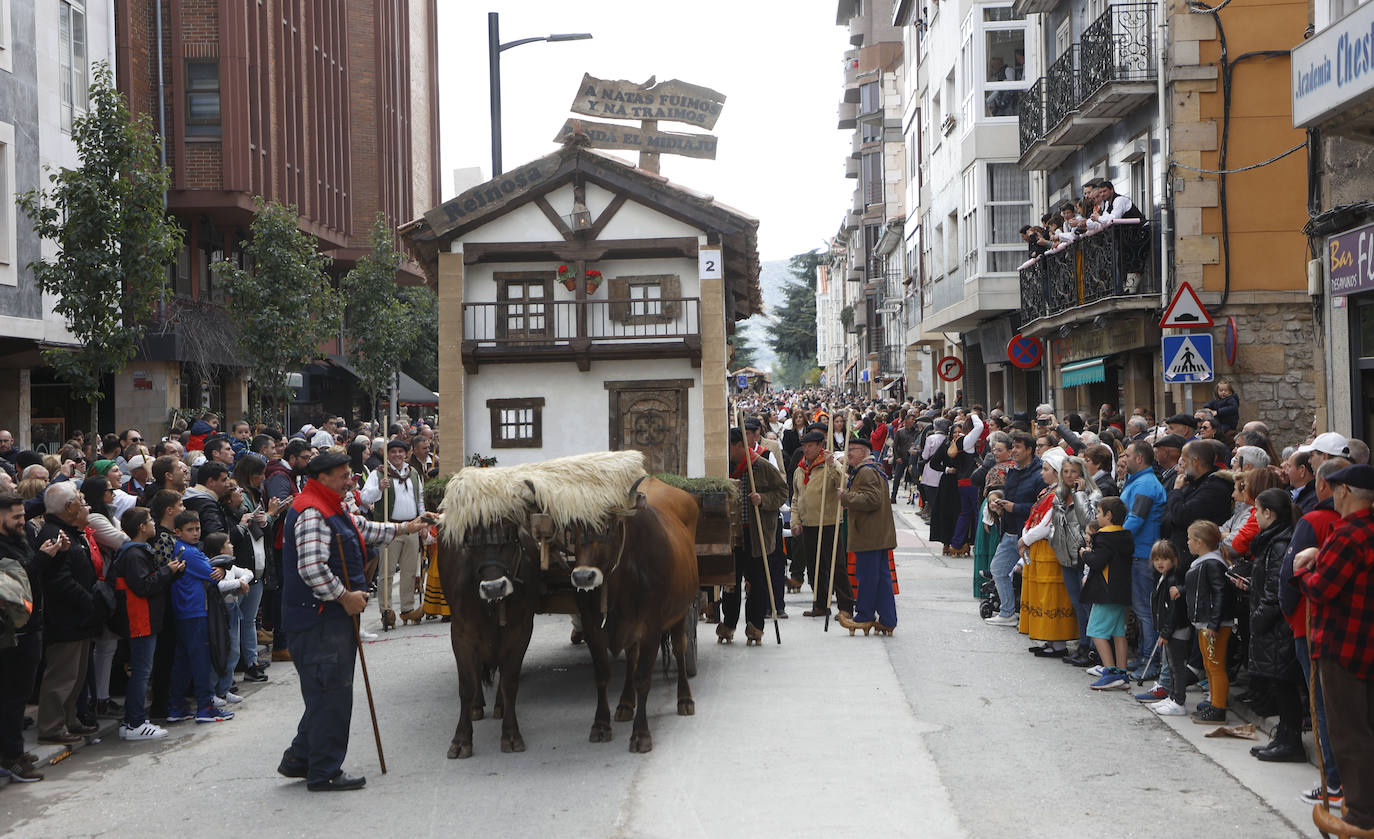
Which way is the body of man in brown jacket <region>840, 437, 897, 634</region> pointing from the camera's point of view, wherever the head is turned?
to the viewer's left

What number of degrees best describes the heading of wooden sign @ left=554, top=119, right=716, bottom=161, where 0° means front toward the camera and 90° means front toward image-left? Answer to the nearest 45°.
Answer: approximately 0°

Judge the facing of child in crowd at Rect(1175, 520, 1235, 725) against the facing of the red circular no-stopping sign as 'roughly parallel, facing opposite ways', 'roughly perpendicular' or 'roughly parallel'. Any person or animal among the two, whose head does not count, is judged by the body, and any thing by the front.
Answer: roughly perpendicular

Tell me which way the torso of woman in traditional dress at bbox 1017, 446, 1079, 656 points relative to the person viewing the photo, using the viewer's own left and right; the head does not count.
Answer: facing to the left of the viewer

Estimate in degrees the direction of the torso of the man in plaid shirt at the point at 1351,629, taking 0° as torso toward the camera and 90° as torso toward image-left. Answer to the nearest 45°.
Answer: approximately 90°

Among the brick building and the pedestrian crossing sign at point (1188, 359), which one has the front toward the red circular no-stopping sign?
the brick building

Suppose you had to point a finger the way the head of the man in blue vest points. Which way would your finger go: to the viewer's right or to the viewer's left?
to the viewer's right

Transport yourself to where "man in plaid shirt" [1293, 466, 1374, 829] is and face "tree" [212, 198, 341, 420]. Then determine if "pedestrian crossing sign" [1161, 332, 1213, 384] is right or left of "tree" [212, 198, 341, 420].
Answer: right

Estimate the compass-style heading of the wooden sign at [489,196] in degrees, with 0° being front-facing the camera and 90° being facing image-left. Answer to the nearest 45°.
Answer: approximately 0°

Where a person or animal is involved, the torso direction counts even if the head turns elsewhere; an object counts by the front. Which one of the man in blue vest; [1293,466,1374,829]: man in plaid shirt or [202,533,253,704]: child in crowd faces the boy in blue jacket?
the man in plaid shirt

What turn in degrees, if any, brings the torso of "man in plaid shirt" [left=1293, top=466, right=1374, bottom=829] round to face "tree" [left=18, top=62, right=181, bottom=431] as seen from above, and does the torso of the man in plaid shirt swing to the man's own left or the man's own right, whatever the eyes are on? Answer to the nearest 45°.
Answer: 0° — they already face it

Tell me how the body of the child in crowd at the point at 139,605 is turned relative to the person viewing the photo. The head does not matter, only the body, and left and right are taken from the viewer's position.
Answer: facing to the right of the viewer

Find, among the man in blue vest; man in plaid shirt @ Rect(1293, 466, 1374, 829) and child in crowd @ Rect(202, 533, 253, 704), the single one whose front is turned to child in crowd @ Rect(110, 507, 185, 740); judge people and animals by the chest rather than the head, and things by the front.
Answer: the man in plaid shirt

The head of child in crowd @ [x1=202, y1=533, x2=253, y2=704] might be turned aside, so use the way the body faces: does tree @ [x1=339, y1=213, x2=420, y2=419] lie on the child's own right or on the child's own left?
on the child's own left

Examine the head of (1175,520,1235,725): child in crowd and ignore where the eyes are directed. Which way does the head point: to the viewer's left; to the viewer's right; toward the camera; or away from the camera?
to the viewer's left
